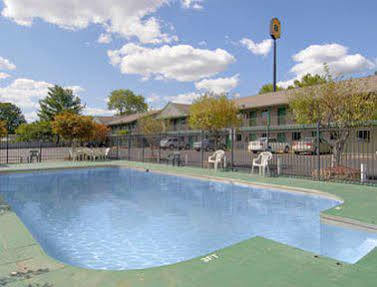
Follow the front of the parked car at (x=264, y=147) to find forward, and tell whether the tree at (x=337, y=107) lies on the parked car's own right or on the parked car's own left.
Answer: on the parked car's own right

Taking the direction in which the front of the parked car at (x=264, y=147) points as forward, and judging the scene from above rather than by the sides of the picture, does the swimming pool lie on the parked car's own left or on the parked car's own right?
on the parked car's own right
